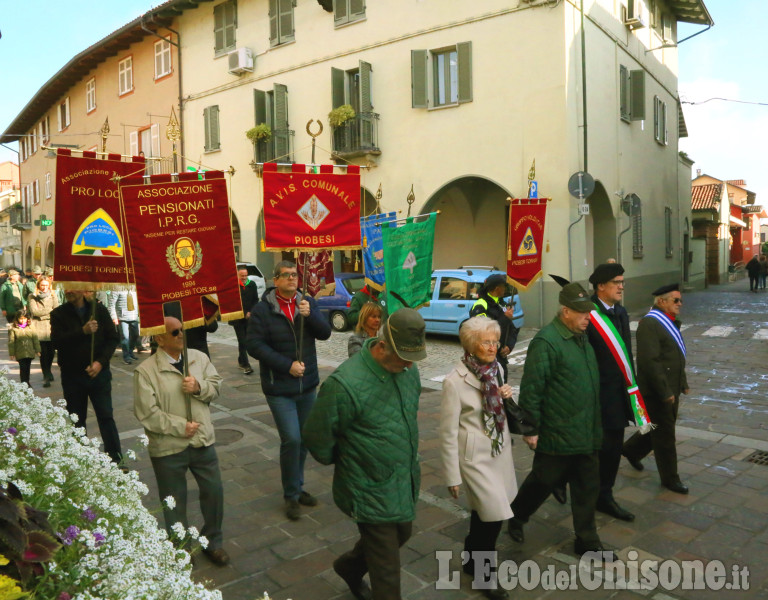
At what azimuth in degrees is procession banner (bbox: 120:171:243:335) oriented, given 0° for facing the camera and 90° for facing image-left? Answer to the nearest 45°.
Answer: approximately 0°

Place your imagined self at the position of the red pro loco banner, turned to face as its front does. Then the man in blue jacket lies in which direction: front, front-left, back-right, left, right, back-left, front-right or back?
front-left

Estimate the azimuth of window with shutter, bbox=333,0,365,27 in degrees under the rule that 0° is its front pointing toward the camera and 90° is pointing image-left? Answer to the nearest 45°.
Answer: approximately 45°

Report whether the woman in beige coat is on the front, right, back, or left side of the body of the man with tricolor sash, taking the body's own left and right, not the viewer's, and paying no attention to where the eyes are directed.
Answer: right

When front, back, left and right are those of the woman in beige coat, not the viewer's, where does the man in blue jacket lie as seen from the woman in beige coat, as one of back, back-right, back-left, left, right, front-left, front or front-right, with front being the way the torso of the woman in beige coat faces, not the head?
back

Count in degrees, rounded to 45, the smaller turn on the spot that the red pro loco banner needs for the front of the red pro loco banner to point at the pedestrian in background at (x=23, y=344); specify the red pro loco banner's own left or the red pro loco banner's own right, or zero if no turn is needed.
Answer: approximately 180°

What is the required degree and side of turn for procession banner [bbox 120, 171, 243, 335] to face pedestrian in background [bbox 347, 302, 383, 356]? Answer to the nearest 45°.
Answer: approximately 135° to its left
